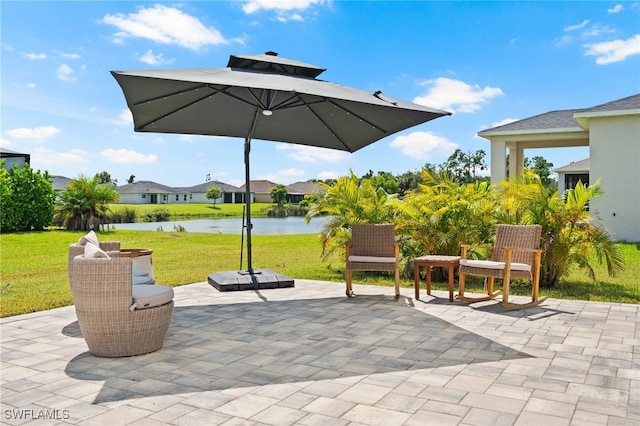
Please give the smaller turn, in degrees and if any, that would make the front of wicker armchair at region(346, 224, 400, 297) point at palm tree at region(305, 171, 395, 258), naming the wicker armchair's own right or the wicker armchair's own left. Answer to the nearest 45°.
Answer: approximately 180°

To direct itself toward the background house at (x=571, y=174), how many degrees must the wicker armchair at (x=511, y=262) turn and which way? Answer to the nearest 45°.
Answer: approximately 135° to its right

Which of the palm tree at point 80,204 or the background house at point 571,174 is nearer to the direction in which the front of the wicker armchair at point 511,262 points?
the palm tree

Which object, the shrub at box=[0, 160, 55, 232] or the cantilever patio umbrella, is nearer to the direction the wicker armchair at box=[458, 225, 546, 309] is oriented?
the cantilever patio umbrella

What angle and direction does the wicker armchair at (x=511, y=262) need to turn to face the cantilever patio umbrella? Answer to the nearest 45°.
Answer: approximately 45° to its right

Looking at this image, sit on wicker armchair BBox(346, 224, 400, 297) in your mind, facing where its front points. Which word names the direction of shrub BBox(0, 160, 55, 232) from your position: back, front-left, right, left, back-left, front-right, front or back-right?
back-right

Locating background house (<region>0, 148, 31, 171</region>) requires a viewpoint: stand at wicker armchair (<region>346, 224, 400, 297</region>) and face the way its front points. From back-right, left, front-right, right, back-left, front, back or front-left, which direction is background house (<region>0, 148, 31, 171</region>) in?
back-right

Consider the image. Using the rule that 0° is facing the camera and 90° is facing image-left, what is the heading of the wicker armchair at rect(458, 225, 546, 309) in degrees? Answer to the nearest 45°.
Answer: approximately 45°

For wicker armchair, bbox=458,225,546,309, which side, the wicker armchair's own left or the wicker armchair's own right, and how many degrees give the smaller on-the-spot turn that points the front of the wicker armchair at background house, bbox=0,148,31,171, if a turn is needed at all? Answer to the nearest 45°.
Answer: approximately 90° to the wicker armchair's own right

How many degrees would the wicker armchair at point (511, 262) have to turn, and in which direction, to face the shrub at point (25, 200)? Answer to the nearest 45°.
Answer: approximately 90° to its right

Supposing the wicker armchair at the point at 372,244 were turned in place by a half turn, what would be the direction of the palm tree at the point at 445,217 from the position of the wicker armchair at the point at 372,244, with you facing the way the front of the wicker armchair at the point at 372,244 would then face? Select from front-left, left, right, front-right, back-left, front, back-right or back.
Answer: front-right

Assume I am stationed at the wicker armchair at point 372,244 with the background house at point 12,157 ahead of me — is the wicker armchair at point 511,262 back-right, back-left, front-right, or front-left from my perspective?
back-right

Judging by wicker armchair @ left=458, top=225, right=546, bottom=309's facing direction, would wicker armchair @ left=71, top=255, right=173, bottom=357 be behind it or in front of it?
in front

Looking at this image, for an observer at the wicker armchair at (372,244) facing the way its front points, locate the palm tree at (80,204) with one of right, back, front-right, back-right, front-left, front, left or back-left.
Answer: back-right

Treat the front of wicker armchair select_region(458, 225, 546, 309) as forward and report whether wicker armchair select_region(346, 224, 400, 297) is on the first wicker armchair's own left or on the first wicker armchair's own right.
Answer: on the first wicker armchair's own right

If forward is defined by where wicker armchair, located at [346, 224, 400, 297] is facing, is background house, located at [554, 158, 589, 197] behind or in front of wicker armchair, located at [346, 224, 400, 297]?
behind

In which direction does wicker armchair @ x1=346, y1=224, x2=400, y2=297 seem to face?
toward the camera

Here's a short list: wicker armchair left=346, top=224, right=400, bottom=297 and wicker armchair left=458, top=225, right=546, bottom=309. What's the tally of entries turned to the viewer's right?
0

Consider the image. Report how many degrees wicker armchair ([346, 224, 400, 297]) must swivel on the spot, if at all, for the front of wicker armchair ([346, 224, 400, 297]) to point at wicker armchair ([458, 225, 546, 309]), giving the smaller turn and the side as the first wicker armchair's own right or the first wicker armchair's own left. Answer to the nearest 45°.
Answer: approximately 90° to the first wicker armchair's own left

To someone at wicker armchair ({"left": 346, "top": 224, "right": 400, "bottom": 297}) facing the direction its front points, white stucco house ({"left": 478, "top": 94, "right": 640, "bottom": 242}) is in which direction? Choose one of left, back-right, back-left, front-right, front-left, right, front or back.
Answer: back-left

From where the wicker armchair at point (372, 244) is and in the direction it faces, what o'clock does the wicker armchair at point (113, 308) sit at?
the wicker armchair at point (113, 308) is roughly at 1 o'clock from the wicker armchair at point (372, 244).
